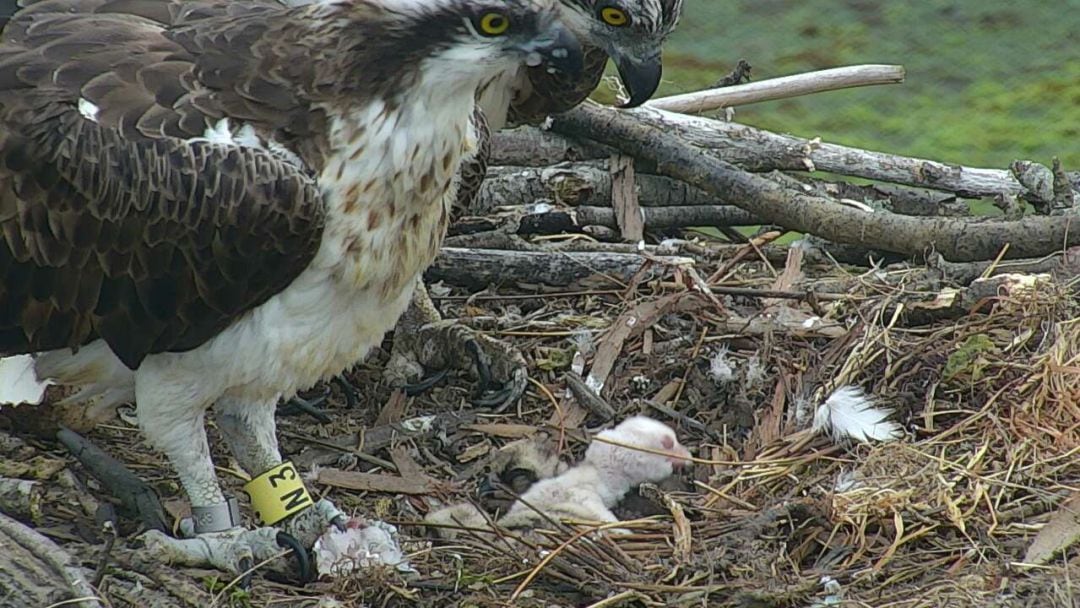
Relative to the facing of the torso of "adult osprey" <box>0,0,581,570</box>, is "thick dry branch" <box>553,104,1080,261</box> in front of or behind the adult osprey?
in front

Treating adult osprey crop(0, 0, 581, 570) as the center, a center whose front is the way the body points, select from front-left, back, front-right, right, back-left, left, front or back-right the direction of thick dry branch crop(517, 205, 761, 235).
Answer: front-left

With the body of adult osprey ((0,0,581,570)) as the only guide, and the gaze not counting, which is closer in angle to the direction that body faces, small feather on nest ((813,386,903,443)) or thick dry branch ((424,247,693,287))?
the small feather on nest

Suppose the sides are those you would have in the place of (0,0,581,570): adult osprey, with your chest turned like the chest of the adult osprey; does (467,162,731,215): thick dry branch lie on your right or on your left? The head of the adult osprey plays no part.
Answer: on your left

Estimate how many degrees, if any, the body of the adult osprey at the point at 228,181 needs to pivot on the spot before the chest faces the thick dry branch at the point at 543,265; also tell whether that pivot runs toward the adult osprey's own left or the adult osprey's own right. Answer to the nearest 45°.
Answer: approximately 45° to the adult osprey's own left

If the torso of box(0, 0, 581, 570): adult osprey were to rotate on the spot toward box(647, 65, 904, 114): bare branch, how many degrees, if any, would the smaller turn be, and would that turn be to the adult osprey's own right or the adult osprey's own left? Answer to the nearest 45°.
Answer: approximately 45° to the adult osprey's own left

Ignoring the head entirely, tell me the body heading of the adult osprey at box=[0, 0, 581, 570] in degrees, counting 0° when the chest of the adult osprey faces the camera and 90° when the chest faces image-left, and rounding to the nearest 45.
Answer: approximately 270°

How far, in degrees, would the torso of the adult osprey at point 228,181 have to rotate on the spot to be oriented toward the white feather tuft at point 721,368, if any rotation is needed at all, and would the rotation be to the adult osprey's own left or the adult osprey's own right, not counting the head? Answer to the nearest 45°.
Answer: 0° — it already faces it
